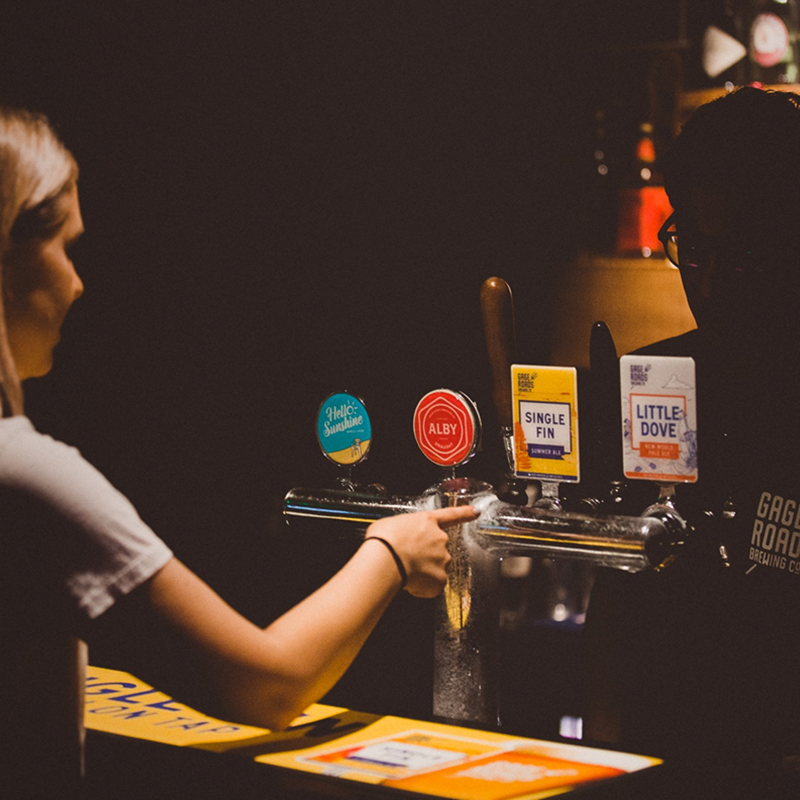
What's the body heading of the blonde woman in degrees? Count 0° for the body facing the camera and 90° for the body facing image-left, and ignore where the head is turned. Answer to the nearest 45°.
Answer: approximately 225°

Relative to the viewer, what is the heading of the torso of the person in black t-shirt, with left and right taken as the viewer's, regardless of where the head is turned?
facing the viewer and to the left of the viewer

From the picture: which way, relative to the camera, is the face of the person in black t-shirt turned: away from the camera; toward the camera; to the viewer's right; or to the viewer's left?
to the viewer's left

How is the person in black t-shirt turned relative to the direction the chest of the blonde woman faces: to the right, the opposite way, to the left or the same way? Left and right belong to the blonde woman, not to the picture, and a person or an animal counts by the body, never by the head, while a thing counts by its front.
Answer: the opposite way

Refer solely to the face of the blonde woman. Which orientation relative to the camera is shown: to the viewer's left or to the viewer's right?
to the viewer's right

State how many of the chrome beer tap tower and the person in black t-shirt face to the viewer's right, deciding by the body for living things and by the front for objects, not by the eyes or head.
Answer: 0

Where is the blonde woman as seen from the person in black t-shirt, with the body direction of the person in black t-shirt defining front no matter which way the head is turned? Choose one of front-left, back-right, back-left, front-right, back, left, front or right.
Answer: front

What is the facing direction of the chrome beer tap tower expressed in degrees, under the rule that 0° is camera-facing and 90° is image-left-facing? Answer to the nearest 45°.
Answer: approximately 45°

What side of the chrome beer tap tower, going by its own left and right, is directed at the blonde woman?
front

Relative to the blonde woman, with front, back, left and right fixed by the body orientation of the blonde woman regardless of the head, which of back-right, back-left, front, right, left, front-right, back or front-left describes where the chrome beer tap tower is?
front
